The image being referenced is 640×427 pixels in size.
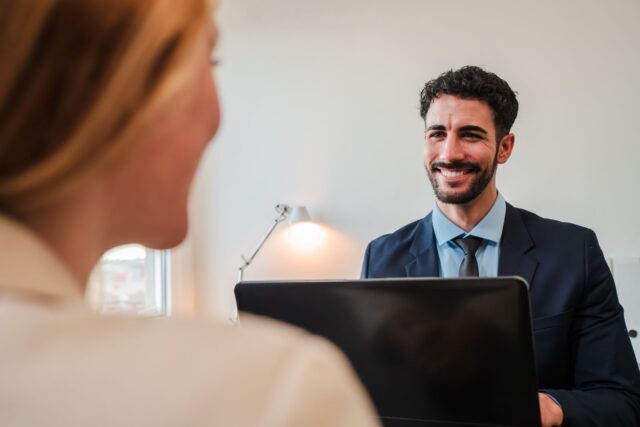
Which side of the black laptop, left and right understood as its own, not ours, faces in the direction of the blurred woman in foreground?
back

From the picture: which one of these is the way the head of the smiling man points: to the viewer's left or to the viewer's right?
to the viewer's left

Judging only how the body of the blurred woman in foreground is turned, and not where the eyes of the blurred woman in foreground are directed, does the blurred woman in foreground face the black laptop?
yes

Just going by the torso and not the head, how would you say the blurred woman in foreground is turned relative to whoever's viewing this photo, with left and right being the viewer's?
facing away from the viewer and to the right of the viewer

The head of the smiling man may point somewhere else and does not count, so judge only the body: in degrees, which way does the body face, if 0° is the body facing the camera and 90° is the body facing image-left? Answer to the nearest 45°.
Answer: approximately 45°

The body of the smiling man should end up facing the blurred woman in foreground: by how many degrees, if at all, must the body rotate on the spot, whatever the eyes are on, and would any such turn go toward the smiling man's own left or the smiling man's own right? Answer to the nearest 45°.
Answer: approximately 45° to the smiling man's own left

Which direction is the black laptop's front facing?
away from the camera

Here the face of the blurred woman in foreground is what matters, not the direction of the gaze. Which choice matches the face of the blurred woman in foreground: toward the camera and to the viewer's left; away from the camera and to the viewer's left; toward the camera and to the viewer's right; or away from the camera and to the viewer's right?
away from the camera and to the viewer's right
